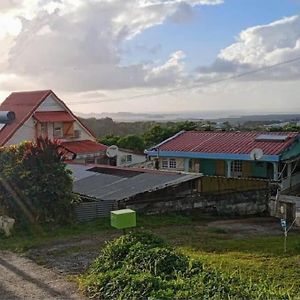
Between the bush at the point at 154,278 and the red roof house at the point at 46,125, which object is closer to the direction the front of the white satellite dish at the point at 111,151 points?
the bush

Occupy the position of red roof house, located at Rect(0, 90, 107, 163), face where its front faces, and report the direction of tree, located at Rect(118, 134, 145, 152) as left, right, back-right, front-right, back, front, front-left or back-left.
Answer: left

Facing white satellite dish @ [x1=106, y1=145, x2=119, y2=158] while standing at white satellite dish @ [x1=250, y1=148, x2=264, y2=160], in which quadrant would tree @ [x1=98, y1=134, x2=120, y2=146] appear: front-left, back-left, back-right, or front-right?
front-right

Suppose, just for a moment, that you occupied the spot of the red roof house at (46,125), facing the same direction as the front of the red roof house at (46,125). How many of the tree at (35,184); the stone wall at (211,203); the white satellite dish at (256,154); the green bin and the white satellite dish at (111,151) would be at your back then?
0

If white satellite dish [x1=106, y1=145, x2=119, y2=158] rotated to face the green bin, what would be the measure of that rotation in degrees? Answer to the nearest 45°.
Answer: approximately 45° to its right

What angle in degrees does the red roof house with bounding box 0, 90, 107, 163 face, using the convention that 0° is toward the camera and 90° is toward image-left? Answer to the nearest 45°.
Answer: approximately 315°

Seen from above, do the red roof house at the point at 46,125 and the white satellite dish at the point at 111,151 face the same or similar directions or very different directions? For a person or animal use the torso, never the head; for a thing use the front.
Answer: same or similar directions

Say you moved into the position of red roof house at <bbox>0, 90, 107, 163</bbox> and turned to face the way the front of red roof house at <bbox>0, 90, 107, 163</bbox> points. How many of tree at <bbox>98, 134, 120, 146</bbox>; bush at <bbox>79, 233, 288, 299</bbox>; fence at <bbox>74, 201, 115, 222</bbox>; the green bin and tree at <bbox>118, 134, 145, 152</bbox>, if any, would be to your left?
2

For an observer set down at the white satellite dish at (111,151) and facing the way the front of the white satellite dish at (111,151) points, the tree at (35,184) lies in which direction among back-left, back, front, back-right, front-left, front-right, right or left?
front-right

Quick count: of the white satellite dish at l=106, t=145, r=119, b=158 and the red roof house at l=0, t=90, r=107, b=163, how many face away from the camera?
0

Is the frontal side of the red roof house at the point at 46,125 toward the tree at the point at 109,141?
no
